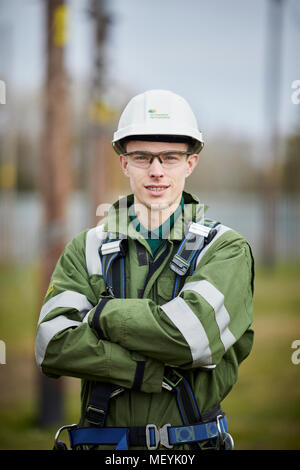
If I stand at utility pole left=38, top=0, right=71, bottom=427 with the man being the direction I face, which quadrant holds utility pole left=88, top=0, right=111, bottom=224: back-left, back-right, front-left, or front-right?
back-left

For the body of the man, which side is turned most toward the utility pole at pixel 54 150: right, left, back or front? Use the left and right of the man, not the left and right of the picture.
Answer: back

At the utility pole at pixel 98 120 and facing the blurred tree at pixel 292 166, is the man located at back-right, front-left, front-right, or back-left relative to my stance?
back-right

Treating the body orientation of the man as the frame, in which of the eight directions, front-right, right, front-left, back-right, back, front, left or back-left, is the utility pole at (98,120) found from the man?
back

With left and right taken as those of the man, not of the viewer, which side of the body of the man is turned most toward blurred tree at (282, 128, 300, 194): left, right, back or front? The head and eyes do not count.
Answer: back

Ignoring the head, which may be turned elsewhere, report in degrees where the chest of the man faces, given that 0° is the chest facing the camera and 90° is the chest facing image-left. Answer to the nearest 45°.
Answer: approximately 0°

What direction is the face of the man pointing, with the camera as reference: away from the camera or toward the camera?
toward the camera
